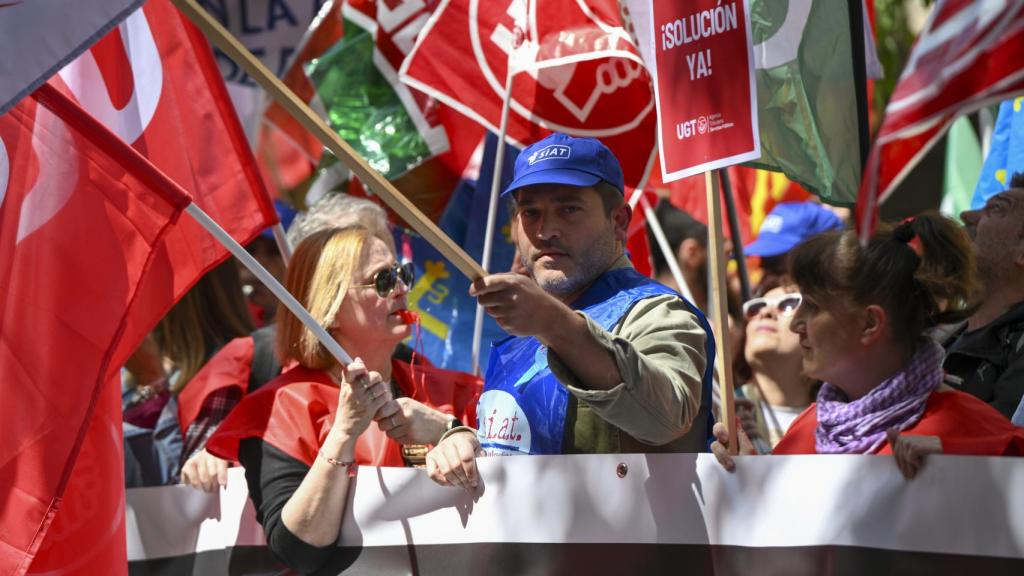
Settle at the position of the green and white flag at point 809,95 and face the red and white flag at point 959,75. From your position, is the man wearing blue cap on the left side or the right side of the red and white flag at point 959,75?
right

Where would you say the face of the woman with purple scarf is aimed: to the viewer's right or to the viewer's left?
to the viewer's left

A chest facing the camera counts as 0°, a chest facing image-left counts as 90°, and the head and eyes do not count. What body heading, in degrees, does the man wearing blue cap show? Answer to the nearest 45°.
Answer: approximately 45°

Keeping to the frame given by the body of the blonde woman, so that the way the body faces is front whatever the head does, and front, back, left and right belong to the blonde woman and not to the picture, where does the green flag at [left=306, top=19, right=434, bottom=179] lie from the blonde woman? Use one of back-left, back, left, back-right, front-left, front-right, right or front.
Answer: back-left

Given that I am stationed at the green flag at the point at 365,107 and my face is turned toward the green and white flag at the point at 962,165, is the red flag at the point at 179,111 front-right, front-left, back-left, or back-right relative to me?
back-right

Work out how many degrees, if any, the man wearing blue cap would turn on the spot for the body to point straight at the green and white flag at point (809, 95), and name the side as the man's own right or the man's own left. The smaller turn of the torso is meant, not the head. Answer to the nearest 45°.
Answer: approximately 180°

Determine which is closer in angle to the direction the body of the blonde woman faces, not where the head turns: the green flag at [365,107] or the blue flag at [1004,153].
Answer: the blue flag

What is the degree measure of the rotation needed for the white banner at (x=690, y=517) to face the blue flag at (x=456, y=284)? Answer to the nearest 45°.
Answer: approximately 180°

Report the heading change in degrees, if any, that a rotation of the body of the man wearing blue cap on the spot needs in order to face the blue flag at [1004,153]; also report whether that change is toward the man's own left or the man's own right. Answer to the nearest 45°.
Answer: approximately 180°

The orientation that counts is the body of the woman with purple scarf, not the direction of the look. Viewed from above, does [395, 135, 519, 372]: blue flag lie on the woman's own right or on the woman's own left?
on the woman's own right

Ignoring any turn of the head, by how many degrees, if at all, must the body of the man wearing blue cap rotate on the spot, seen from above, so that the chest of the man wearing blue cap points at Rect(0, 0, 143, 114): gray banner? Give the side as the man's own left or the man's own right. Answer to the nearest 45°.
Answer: approximately 45° to the man's own right
